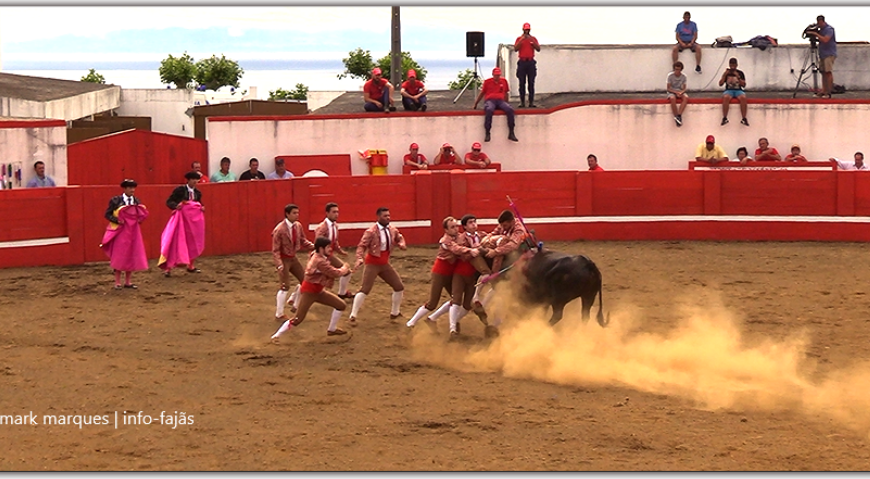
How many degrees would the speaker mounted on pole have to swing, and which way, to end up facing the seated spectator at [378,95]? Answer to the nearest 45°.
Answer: approximately 45° to its right

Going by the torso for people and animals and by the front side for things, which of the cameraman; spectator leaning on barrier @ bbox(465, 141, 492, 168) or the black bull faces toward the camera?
the spectator leaning on barrier

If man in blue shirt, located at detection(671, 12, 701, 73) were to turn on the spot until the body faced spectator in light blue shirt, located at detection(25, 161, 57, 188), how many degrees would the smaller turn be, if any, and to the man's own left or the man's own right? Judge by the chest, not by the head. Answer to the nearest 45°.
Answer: approximately 45° to the man's own right

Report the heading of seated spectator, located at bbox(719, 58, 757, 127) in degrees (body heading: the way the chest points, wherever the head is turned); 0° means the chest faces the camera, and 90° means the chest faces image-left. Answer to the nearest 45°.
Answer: approximately 0°

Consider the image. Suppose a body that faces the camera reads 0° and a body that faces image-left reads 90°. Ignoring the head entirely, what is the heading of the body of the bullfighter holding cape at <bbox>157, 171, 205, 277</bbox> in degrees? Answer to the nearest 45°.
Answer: approximately 315°

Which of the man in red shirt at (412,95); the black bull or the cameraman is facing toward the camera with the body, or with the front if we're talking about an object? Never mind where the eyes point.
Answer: the man in red shirt

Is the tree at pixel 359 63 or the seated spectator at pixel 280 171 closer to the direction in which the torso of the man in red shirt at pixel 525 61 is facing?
the seated spectator

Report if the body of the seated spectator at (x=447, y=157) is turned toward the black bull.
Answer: yes

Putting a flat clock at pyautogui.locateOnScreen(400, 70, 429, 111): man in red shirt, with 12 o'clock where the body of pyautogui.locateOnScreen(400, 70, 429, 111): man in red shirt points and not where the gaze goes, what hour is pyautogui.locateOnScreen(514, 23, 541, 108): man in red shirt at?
pyautogui.locateOnScreen(514, 23, 541, 108): man in red shirt is roughly at 8 o'clock from pyautogui.locateOnScreen(400, 70, 429, 111): man in red shirt.

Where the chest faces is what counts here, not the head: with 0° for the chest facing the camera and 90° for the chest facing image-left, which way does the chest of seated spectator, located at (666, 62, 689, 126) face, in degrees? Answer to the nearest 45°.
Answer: approximately 0°

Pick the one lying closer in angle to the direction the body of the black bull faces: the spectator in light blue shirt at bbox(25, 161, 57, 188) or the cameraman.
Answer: the spectator in light blue shirt

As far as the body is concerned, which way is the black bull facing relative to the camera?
to the viewer's left

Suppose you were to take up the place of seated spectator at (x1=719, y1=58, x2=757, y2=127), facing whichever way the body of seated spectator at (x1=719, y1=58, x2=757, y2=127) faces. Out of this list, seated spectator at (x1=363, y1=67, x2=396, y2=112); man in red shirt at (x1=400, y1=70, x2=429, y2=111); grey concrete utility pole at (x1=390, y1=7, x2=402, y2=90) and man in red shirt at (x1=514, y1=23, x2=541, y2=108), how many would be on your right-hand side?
4

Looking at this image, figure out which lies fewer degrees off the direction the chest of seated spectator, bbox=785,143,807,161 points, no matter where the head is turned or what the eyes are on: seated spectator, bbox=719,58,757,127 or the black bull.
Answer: the black bull
